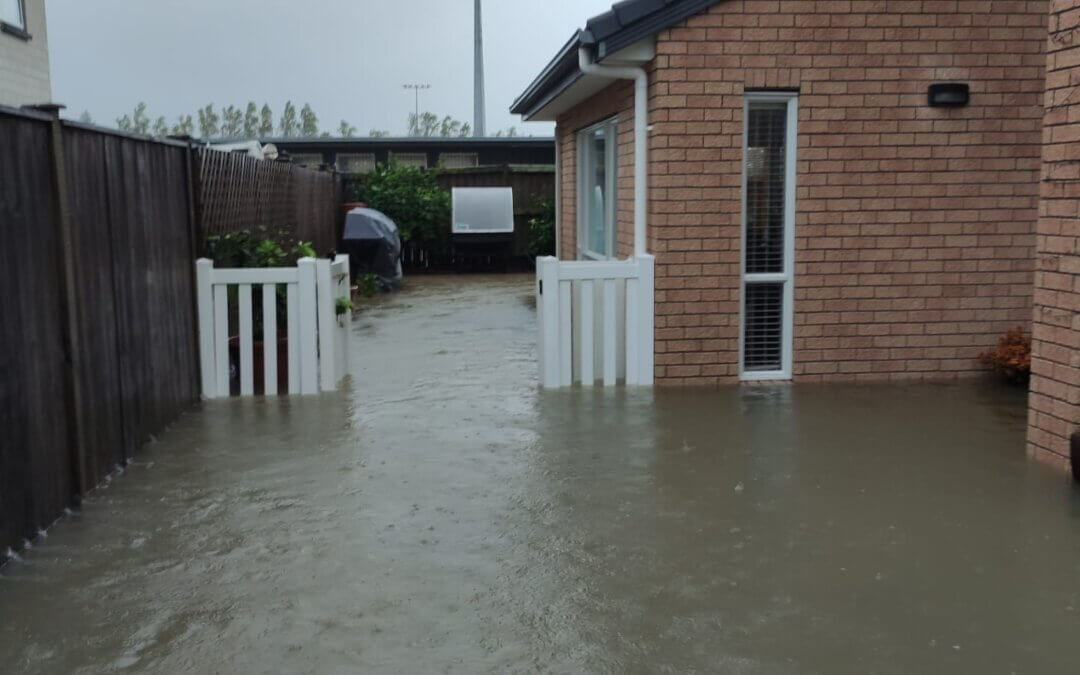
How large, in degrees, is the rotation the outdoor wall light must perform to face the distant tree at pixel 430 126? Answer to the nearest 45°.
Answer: approximately 135° to its right

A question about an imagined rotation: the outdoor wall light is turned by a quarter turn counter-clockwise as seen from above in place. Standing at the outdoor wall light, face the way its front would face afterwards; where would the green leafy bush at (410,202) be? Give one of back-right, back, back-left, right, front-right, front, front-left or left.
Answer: back-left

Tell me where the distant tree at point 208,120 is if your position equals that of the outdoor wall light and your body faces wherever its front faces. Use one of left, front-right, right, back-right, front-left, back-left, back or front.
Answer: back-right

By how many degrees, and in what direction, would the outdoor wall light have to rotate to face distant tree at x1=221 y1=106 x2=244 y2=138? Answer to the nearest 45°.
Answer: approximately 135° to its right

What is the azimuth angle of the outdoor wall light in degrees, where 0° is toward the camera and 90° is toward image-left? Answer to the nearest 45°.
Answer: approximately 0°

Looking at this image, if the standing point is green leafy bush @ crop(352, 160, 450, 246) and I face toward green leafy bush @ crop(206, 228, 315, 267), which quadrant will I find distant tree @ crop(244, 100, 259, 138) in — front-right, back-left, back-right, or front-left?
back-right

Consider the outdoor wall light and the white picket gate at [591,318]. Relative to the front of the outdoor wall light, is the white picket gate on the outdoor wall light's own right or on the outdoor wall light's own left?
on the outdoor wall light's own right

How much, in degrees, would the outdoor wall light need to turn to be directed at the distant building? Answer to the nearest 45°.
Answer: approximately 135° to its right

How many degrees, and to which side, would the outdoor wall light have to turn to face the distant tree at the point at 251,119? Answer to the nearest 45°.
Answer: approximately 135° to its right

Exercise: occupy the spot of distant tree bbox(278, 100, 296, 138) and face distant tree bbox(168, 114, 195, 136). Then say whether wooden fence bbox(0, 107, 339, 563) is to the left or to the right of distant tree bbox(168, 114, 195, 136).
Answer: left
